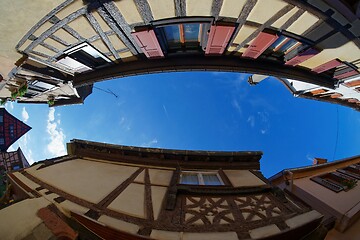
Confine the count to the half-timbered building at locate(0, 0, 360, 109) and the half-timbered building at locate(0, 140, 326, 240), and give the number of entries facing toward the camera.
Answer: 2

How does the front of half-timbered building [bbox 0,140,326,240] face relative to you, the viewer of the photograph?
facing the viewer

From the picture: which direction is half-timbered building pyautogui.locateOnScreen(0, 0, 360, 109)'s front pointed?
toward the camera
